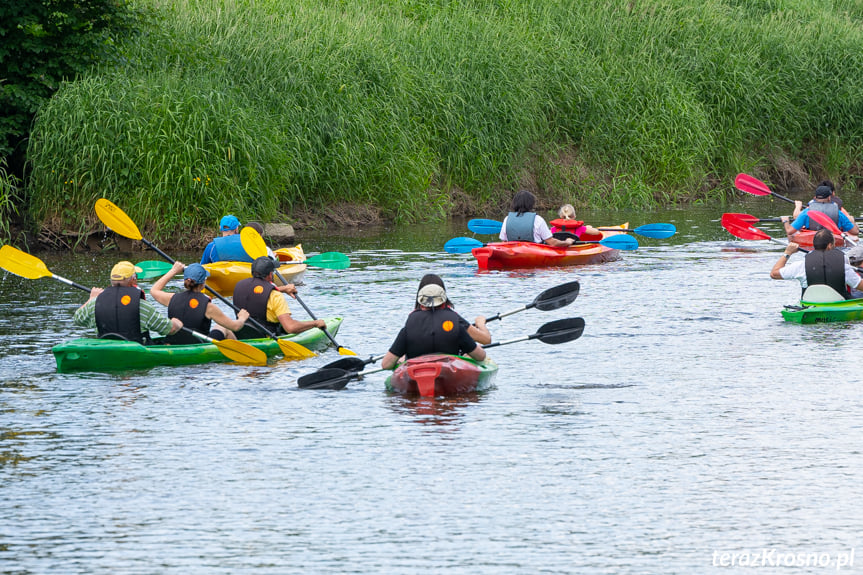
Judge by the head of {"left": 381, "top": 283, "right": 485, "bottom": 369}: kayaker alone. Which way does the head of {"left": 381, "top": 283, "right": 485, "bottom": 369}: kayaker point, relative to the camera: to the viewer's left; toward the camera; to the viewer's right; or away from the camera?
away from the camera

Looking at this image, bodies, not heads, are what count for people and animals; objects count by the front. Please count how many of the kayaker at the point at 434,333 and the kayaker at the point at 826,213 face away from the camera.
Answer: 2

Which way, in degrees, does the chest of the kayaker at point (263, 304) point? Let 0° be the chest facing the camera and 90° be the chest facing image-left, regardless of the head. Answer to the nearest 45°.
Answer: approximately 225°

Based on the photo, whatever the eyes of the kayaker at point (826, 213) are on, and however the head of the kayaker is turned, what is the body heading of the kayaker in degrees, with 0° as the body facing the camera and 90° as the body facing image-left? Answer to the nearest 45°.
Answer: approximately 180°

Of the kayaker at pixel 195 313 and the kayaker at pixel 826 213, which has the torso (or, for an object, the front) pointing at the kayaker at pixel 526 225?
the kayaker at pixel 195 313

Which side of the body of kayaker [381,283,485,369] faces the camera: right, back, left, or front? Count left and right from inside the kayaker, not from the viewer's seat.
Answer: back

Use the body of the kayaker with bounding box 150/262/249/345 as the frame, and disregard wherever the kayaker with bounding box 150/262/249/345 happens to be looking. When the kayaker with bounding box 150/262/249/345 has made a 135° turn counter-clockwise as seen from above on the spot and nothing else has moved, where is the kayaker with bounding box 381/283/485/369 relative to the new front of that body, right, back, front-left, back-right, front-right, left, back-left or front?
back-left

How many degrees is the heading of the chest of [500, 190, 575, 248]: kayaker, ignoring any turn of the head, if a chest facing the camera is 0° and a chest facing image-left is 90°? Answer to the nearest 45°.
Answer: approximately 225°

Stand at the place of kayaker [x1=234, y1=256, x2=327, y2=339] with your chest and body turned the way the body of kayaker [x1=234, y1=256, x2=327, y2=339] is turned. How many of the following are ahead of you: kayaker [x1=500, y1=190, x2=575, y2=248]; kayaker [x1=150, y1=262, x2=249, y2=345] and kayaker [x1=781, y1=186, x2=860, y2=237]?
2

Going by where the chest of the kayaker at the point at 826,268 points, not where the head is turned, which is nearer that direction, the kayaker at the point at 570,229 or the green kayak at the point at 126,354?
the kayaker

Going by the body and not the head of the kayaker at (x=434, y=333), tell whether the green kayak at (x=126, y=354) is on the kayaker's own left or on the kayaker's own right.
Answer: on the kayaker's own left

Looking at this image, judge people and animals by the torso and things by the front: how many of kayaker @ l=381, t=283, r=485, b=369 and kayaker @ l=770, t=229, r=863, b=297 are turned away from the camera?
2

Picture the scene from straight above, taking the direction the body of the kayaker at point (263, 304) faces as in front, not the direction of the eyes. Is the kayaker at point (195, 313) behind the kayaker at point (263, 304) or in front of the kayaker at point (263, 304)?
behind

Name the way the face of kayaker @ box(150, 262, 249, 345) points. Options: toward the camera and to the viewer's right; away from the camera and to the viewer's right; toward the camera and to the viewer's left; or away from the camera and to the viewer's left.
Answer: away from the camera and to the viewer's right

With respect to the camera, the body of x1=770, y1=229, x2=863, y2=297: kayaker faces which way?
away from the camera
